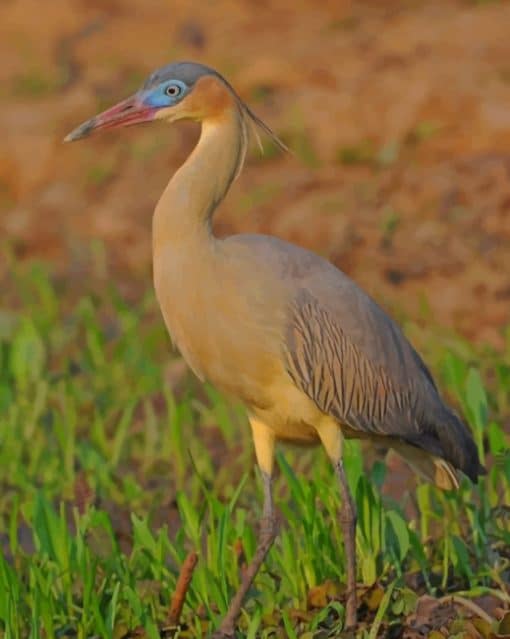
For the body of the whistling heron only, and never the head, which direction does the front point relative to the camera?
to the viewer's left
